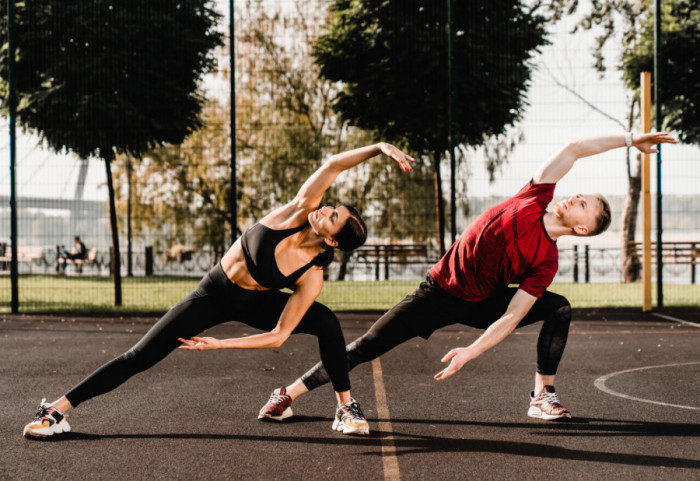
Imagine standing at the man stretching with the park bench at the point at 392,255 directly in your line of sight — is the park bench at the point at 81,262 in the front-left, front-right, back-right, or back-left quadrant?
front-left

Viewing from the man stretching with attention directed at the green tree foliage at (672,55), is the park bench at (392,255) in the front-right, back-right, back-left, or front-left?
front-left

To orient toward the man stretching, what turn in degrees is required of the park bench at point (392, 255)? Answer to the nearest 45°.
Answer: approximately 180°

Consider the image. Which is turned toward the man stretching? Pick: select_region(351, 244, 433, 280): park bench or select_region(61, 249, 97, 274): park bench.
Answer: select_region(351, 244, 433, 280): park bench

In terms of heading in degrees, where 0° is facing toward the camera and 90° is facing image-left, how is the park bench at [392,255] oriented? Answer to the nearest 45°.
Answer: approximately 0°

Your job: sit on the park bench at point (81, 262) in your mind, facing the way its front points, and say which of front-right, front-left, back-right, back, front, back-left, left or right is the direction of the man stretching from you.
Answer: left

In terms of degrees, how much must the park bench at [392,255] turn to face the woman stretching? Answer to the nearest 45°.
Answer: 0° — it already faces them

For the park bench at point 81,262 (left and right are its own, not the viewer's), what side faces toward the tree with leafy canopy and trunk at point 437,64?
left
